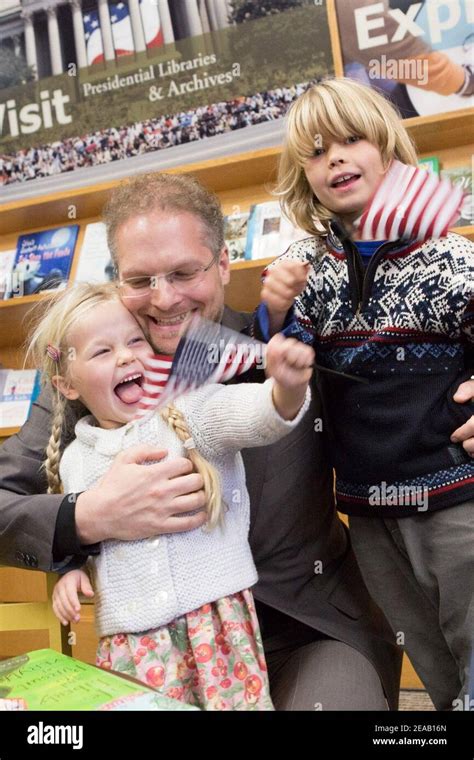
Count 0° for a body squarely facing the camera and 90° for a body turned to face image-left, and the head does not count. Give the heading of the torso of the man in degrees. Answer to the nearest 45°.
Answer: approximately 45°

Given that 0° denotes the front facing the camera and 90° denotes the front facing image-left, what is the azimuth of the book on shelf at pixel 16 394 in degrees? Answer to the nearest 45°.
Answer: approximately 0°

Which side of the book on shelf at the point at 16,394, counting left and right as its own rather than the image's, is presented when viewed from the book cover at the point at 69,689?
front
